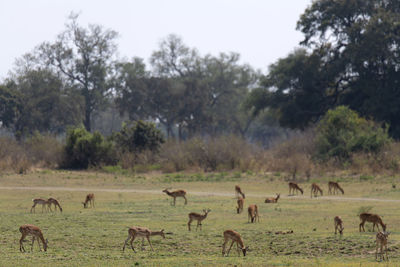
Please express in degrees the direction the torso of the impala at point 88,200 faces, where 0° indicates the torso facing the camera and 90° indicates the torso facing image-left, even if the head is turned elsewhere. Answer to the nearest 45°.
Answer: approximately 45°

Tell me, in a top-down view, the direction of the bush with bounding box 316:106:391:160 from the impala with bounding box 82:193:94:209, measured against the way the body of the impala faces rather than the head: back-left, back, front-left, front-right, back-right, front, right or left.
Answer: back

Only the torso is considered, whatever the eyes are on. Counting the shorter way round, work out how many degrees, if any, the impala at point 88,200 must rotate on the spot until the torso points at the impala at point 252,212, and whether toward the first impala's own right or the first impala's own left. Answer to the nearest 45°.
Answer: approximately 90° to the first impala's own left

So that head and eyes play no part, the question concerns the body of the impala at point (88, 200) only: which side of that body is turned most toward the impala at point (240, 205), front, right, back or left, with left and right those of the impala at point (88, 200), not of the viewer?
left

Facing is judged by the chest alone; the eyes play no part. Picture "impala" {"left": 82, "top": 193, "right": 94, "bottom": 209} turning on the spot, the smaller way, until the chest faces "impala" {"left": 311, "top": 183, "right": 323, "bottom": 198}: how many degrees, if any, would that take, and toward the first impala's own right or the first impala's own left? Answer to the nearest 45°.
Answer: approximately 135° to the first impala's own left
